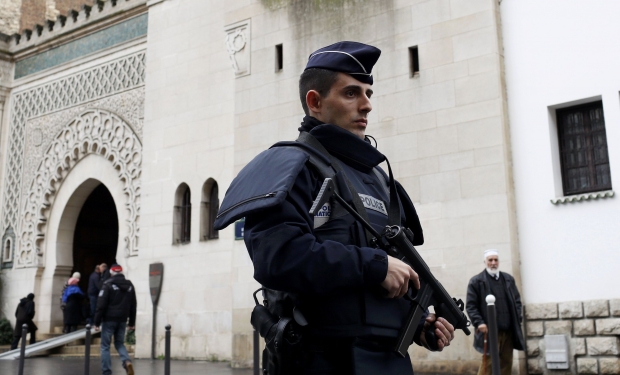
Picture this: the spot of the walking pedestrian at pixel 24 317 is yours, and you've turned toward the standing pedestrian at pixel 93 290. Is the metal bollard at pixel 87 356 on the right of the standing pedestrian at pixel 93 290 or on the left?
right

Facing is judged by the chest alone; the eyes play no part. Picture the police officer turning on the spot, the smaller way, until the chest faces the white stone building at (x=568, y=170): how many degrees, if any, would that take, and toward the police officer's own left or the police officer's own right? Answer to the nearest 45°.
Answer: approximately 90° to the police officer's own left

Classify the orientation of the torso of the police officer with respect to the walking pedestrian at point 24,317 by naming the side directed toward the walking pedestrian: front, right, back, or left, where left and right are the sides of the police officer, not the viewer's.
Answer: back

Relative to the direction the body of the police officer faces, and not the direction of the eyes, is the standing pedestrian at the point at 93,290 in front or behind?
behind

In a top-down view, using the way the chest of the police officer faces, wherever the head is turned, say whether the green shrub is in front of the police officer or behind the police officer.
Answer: behind

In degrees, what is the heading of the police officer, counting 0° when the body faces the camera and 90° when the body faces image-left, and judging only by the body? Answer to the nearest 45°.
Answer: approximately 315°

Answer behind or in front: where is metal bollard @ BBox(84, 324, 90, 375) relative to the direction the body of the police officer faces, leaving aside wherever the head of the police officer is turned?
behind

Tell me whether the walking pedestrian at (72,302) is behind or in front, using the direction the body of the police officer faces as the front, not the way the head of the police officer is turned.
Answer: behind

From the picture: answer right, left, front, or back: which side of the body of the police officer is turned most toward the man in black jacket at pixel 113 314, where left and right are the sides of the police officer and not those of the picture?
back

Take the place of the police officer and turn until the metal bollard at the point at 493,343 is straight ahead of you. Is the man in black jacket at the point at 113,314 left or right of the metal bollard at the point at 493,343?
left
